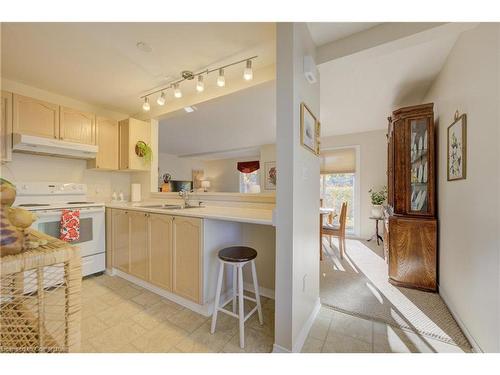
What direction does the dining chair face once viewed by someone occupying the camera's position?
facing to the left of the viewer

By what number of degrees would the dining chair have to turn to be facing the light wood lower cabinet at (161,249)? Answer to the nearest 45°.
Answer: approximately 45° to its left

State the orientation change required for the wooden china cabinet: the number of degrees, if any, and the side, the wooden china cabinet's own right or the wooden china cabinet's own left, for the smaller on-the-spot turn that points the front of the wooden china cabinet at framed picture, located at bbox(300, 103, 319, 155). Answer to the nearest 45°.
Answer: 0° — it already faces it

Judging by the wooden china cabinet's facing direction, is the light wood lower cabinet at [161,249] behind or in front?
in front

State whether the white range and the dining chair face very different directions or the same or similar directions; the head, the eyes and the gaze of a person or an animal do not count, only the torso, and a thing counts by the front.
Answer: very different directions

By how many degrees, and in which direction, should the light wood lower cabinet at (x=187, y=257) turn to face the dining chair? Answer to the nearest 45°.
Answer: approximately 135° to its left

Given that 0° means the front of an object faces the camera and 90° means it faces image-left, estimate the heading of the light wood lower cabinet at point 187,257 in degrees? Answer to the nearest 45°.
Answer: approximately 45°

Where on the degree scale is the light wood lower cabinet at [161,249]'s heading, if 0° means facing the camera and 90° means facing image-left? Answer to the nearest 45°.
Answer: approximately 45°

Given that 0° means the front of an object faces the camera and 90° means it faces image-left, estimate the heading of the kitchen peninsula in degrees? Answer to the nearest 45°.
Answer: approximately 45°
